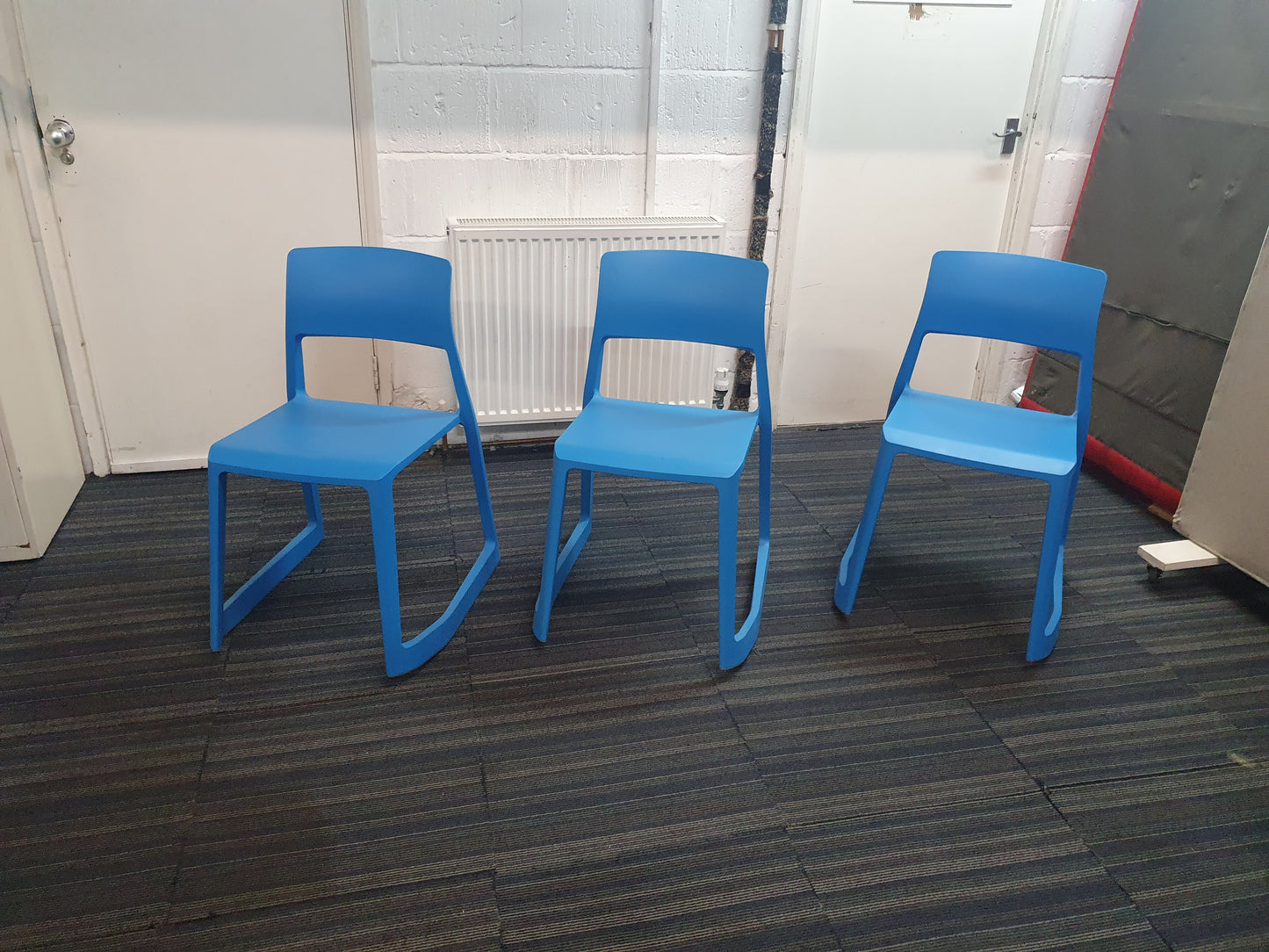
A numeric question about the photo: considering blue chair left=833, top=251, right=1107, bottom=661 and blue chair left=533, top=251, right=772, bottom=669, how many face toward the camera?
2

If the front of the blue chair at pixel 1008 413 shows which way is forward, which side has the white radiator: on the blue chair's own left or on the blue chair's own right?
on the blue chair's own right

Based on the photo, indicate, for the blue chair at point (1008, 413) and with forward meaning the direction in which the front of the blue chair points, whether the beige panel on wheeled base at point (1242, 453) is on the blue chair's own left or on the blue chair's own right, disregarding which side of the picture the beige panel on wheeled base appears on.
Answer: on the blue chair's own left

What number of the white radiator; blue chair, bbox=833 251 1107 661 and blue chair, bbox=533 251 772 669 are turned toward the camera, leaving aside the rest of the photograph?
3

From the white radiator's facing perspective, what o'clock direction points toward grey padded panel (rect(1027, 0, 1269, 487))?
The grey padded panel is roughly at 9 o'clock from the white radiator.

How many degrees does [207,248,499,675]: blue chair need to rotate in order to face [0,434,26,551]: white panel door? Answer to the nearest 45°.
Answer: approximately 90° to its right

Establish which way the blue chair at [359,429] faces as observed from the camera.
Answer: facing the viewer and to the left of the viewer

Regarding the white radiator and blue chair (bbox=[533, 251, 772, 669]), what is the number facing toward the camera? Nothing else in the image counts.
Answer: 2

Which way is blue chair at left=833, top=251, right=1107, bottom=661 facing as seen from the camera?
toward the camera

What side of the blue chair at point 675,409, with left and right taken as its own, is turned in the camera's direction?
front

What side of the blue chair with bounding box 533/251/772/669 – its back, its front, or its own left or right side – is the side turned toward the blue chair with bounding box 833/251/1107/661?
left

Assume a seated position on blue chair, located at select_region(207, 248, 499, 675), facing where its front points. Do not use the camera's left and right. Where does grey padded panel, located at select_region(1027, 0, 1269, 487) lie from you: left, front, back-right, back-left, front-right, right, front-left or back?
back-left

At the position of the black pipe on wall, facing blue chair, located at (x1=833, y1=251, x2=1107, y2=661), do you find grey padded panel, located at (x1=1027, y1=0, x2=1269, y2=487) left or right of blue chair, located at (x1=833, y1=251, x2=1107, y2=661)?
left

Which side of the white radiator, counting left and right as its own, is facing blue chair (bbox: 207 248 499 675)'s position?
front
